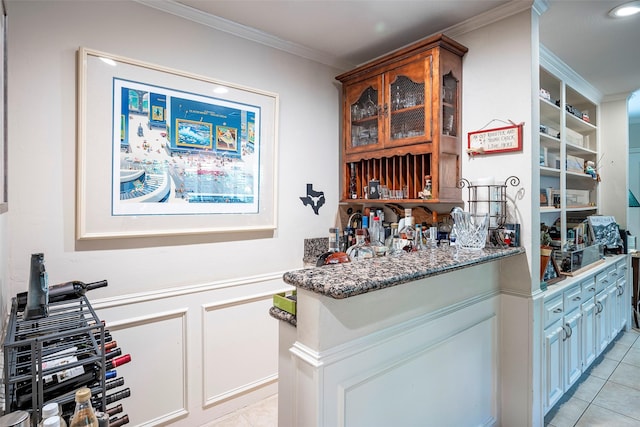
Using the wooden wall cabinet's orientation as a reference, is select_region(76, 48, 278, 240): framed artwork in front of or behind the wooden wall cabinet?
in front

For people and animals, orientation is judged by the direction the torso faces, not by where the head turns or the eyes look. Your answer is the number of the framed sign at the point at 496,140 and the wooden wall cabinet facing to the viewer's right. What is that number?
0

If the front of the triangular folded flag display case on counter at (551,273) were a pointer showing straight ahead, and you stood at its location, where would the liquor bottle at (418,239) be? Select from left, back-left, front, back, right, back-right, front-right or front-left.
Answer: right

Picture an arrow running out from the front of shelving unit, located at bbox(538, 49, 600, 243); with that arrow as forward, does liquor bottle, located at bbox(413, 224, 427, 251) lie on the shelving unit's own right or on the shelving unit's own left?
on the shelving unit's own right

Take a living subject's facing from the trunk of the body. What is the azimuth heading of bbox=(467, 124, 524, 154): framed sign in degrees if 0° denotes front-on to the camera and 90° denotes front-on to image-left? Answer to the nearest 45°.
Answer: approximately 45°

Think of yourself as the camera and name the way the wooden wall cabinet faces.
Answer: facing the viewer and to the left of the viewer

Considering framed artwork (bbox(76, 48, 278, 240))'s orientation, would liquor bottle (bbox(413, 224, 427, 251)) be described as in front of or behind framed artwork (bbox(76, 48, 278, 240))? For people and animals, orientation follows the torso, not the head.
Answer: in front

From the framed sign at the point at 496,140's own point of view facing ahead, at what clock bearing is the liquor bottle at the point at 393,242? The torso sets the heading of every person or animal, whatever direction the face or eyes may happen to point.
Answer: The liquor bottle is roughly at 2 o'clock from the framed sign.

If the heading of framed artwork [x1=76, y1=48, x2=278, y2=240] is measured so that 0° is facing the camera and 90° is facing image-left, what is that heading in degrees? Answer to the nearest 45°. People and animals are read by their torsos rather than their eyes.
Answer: approximately 315°

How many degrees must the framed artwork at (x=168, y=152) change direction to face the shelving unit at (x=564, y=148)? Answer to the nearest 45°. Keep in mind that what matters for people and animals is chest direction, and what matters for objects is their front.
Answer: approximately 45° to its left

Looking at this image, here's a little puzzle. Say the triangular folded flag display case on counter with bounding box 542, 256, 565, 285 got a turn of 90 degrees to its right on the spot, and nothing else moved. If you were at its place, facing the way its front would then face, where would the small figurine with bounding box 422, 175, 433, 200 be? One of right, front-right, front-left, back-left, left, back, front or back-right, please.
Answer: front

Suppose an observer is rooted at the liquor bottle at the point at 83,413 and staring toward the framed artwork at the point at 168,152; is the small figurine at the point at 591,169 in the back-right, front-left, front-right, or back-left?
front-right

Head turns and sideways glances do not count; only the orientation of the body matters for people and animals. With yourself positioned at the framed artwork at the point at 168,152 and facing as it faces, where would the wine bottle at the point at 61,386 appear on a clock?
The wine bottle is roughly at 2 o'clock from the framed artwork.

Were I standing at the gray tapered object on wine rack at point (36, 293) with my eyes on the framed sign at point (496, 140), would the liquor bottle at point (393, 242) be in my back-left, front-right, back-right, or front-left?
front-left
